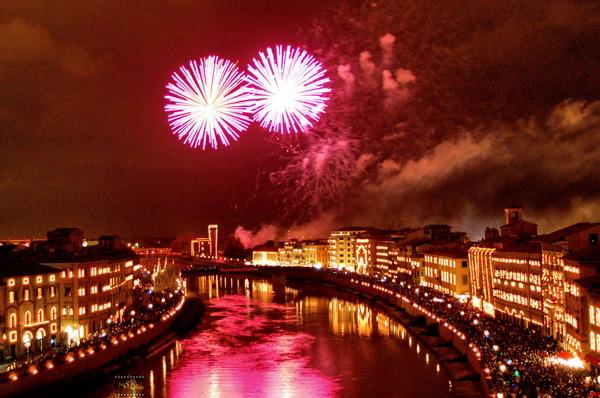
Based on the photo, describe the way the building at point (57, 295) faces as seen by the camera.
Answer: facing the viewer and to the right of the viewer

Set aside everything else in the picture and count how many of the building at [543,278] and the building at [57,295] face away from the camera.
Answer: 0

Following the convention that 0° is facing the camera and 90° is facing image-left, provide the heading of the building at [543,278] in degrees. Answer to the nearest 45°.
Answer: approximately 45°

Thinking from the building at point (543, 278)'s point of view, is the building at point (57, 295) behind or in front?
in front

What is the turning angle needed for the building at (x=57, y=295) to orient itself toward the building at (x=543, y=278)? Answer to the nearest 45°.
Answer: approximately 45° to its left

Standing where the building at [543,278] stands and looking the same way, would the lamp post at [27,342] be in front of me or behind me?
in front
